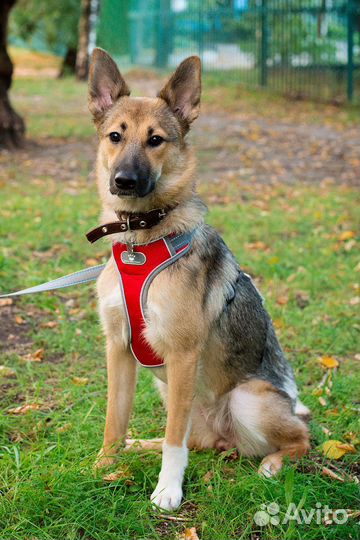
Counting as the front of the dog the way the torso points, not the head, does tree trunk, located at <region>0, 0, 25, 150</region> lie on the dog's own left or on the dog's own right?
on the dog's own right

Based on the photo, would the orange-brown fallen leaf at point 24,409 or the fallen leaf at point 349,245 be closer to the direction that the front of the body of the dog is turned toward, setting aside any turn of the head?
the orange-brown fallen leaf

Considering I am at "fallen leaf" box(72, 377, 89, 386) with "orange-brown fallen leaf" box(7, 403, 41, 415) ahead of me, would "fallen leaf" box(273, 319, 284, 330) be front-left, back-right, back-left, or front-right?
back-left

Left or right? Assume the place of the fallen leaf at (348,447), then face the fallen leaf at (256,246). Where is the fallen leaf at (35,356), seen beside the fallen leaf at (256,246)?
left

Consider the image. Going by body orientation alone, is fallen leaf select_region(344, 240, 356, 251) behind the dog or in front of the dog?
behind

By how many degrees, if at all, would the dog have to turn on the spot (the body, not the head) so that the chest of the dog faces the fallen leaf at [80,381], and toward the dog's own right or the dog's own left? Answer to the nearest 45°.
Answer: approximately 90° to the dog's own right

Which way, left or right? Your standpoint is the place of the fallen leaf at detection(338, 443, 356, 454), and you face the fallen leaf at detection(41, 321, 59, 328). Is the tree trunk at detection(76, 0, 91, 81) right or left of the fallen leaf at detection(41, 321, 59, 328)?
right

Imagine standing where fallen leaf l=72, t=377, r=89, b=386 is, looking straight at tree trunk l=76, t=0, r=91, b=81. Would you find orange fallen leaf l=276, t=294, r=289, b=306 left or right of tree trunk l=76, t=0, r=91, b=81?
right

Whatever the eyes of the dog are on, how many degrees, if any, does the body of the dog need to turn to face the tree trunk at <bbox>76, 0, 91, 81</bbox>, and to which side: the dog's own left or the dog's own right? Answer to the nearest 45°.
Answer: approximately 135° to the dog's own right

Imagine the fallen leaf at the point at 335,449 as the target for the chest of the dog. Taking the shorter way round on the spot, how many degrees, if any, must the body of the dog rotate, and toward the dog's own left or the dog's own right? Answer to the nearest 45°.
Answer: approximately 135° to the dog's own left

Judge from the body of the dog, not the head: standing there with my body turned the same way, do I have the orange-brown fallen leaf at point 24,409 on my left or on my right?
on my right

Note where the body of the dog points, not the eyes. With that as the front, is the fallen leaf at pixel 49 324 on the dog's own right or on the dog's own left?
on the dog's own right

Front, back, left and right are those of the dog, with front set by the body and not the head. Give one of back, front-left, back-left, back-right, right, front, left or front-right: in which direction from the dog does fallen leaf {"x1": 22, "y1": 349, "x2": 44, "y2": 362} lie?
right

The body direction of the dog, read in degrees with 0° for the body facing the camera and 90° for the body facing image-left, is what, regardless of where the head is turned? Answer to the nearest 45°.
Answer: approximately 45°
